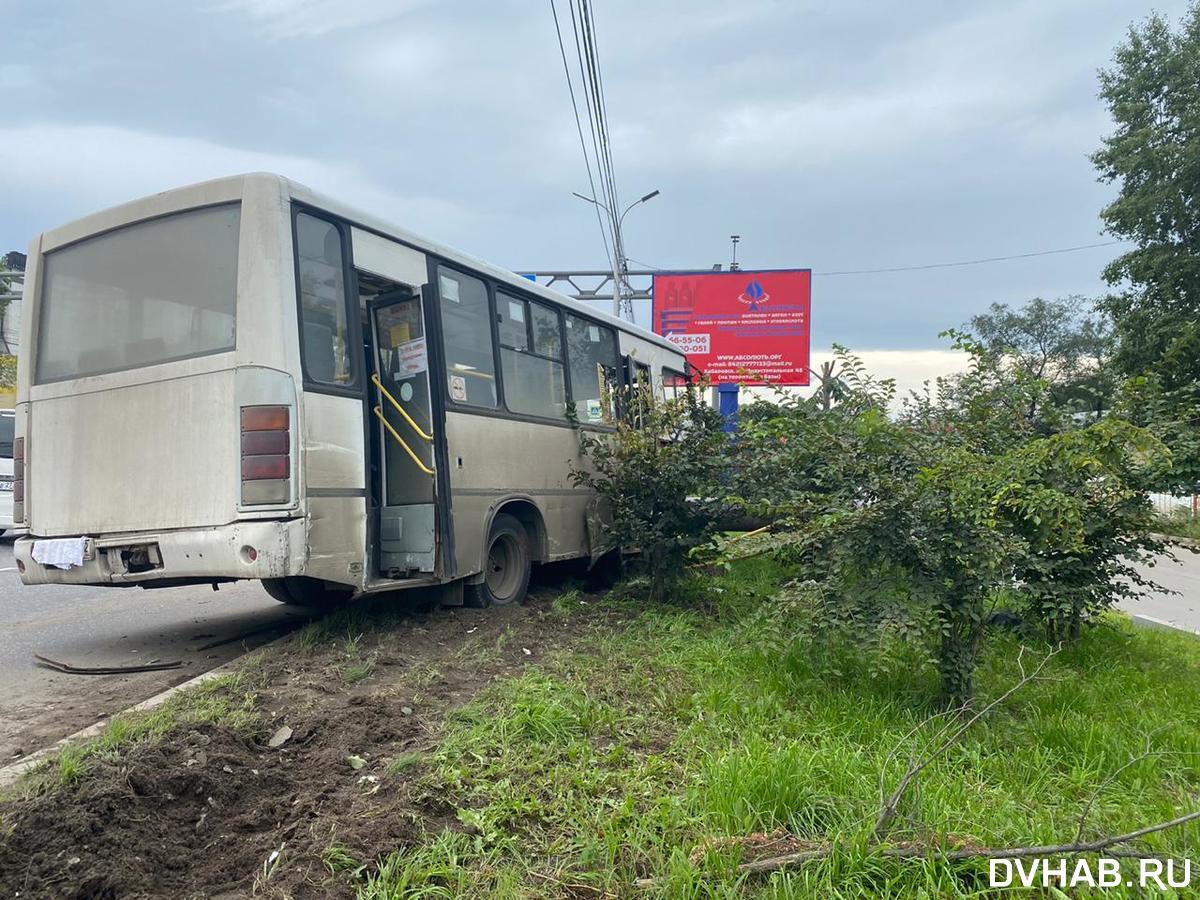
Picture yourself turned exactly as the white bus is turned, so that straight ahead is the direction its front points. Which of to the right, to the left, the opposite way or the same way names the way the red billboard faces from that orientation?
the opposite way

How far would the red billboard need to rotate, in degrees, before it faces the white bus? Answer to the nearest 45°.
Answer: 0° — it already faces it

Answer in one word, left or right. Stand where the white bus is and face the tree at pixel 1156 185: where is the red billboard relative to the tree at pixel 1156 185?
left

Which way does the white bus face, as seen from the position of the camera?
facing away from the viewer and to the right of the viewer

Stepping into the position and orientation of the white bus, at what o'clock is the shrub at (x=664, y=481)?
The shrub is roughly at 1 o'clock from the white bus.

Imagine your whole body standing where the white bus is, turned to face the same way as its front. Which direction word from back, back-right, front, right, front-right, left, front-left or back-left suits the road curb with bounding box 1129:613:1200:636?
front-right

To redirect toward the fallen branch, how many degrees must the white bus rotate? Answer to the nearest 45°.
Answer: approximately 90° to its right

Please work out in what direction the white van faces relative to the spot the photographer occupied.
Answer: facing away from the viewer

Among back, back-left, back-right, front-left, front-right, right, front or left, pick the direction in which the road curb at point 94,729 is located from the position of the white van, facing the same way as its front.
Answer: back

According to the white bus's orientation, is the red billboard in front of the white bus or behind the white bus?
in front

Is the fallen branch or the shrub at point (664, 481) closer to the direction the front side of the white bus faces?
the shrub

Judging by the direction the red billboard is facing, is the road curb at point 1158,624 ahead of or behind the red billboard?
ahead

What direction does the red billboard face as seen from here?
toward the camera
